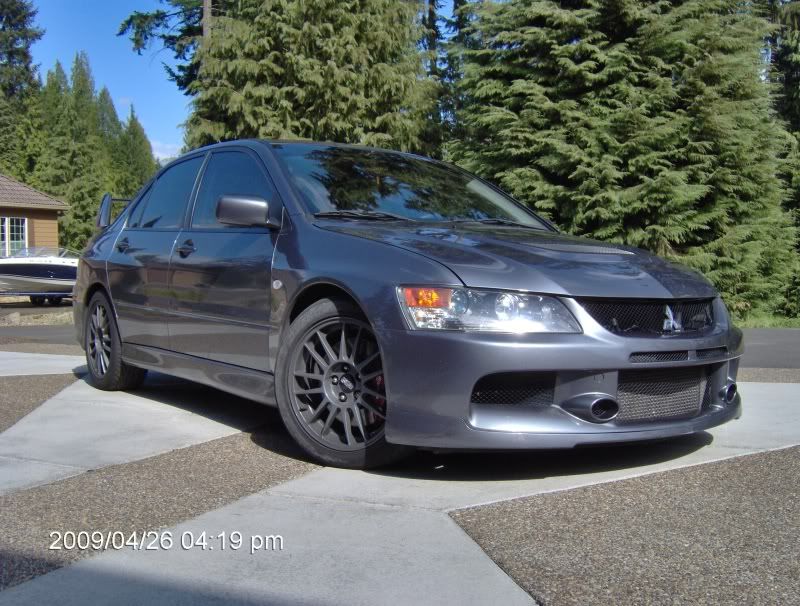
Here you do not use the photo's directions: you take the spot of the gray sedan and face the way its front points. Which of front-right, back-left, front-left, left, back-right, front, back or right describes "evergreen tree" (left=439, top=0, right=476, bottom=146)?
back-left

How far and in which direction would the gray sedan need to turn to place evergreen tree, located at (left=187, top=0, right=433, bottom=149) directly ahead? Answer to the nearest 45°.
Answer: approximately 135° to its left

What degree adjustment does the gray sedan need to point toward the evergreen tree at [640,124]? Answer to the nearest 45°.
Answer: approximately 135° to its left

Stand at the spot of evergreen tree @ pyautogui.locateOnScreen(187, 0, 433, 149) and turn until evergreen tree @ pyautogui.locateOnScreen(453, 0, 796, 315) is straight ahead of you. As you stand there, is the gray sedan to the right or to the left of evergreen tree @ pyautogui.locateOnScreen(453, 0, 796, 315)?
right
